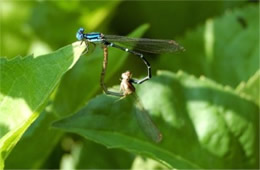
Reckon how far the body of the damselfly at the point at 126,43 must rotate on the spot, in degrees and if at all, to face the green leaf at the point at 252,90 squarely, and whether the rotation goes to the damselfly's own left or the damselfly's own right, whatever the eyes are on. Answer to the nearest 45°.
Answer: approximately 180°

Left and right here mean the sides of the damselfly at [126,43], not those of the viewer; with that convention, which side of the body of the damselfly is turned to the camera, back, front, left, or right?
left

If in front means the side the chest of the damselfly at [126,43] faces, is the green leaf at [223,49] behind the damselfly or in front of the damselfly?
behind
